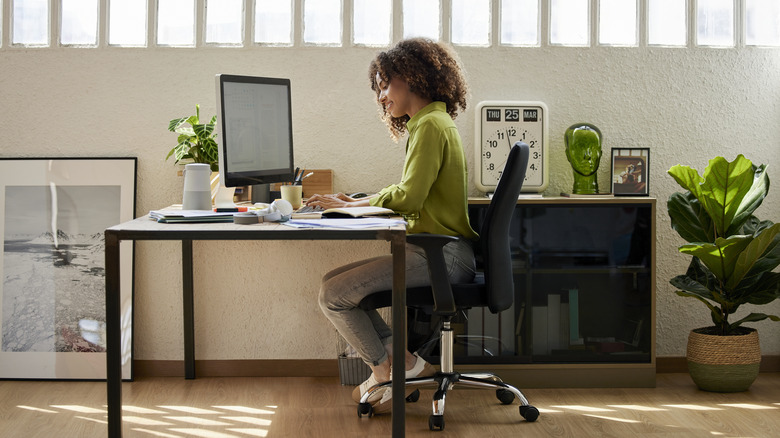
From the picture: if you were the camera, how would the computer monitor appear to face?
facing the viewer and to the right of the viewer

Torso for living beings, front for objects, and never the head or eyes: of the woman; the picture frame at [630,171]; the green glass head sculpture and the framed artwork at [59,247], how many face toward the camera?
3

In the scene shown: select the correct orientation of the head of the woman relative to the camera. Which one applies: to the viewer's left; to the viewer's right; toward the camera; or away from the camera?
to the viewer's left

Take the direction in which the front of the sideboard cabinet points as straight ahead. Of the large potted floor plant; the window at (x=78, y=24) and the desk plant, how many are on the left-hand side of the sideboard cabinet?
1

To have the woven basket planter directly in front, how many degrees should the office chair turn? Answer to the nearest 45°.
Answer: approximately 135° to its right

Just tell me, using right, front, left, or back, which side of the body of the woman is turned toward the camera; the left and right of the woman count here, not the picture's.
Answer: left

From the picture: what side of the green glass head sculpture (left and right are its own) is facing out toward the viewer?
front

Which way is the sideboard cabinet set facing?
toward the camera

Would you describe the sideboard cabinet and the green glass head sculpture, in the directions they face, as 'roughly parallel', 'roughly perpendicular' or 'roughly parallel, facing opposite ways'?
roughly parallel

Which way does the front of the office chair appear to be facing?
to the viewer's left

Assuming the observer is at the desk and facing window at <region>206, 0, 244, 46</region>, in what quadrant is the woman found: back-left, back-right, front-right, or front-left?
front-right

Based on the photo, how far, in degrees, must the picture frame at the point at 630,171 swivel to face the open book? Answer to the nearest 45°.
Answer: approximately 45° to its right
